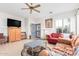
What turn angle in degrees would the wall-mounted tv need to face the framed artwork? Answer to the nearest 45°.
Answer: approximately 45° to its left

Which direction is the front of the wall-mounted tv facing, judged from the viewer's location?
facing the viewer and to the right of the viewer

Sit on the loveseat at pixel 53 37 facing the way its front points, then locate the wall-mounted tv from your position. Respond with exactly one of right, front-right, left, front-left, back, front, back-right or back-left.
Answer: front-right
